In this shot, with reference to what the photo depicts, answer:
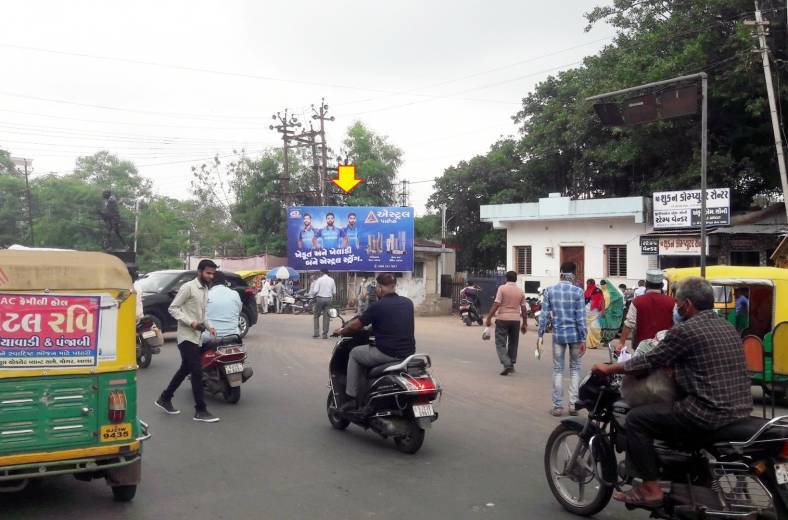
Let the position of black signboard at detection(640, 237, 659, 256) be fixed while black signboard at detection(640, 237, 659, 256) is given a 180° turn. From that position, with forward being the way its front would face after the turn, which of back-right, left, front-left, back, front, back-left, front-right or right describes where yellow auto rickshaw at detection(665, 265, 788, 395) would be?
back

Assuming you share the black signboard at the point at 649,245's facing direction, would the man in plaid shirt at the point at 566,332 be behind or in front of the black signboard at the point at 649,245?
in front

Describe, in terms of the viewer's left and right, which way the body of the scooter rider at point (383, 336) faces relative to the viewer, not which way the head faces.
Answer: facing away from the viewer and to the left of the viewer

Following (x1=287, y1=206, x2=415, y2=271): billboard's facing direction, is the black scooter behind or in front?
in front

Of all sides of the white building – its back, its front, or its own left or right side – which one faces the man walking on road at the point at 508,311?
front

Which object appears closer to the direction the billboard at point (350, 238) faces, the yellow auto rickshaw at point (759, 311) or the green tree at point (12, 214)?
the yellow auto rickshaw

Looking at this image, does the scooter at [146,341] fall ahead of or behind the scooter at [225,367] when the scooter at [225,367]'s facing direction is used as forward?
ahead

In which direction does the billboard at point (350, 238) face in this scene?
toward the camera

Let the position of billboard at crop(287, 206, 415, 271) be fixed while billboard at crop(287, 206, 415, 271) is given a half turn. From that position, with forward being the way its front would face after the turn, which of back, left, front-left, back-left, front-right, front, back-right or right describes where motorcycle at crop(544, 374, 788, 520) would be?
back

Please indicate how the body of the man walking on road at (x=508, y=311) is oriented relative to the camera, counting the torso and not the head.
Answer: away from the camera

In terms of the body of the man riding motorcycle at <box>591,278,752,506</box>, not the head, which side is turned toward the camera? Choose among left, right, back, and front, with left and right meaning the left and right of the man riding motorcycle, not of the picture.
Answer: left

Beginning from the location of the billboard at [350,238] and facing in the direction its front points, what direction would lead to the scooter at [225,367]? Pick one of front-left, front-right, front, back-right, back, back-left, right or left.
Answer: front
